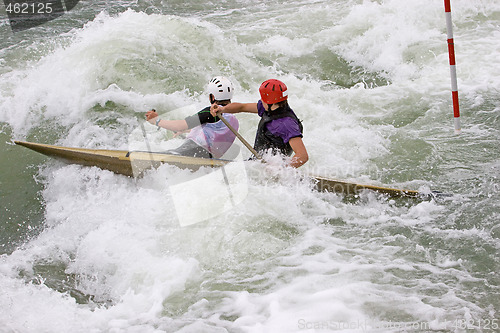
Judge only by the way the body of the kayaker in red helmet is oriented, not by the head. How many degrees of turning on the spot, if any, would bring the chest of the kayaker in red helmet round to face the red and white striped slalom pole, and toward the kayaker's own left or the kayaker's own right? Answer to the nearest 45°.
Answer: approximately 180°

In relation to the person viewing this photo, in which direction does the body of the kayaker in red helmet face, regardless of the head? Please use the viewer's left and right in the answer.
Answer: facing the viewer and to the left of the viewer
